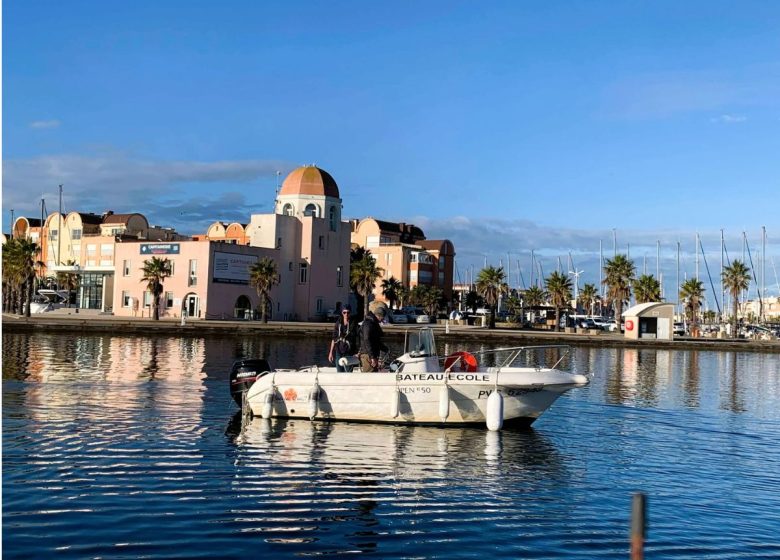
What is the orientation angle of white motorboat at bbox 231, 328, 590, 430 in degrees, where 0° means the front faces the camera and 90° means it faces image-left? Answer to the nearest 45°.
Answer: approximately 270°

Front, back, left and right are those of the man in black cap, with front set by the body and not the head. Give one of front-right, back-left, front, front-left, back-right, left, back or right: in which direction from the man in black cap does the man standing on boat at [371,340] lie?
front-left

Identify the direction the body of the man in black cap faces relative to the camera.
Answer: toward the camera
